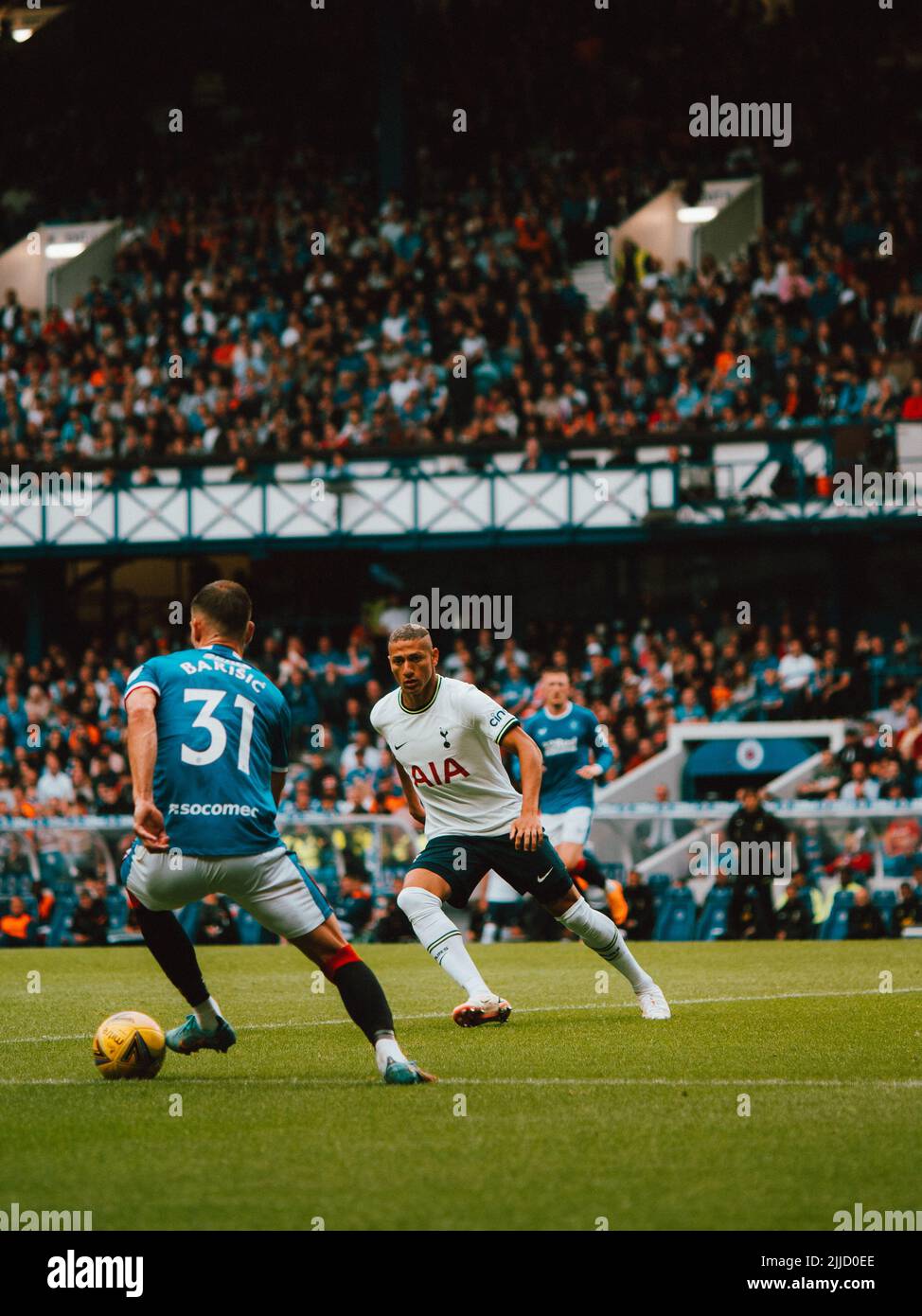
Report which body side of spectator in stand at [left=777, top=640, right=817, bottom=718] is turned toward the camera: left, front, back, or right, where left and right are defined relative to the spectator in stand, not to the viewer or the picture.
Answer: front

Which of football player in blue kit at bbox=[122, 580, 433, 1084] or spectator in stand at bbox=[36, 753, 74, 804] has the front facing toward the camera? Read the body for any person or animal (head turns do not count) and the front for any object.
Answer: the spectator in stand

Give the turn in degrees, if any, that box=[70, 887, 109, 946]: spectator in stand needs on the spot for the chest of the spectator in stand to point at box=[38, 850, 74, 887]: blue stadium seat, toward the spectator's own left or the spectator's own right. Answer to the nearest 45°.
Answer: approximately 135° to the spectator's own right

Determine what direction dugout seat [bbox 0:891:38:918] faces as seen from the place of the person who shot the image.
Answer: facing the viewer

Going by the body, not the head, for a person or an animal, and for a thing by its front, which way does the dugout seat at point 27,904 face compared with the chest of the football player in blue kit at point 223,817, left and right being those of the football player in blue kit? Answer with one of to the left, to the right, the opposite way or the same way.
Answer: the opposite way

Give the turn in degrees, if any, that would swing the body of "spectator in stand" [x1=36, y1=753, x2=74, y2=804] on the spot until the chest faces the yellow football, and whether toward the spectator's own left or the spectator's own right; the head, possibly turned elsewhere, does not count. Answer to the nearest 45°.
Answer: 0° — they already face it

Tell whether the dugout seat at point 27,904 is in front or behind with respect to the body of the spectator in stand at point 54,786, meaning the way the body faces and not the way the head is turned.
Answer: in front

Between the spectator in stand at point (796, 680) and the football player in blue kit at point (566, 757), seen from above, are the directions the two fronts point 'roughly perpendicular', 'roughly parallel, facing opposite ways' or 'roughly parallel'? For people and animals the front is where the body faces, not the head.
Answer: roughly parallel

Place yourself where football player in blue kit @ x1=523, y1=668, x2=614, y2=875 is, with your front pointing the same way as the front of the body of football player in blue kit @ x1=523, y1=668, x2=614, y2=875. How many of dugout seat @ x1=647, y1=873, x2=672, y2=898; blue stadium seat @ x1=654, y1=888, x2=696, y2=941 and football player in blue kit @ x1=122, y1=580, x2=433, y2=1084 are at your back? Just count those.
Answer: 2

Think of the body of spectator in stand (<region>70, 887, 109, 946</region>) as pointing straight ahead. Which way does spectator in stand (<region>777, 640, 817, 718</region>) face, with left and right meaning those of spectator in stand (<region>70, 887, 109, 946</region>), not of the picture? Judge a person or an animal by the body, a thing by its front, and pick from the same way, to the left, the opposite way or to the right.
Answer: the same way

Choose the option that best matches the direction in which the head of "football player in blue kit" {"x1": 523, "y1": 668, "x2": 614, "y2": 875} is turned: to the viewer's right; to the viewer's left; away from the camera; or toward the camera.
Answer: toward the camera

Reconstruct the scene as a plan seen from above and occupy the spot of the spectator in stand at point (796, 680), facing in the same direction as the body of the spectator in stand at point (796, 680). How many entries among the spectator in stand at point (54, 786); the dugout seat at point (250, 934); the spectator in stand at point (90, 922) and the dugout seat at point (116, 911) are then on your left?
0

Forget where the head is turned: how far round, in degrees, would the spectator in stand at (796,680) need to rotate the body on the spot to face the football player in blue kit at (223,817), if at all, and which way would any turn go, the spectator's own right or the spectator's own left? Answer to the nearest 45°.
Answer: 0° — they already face them

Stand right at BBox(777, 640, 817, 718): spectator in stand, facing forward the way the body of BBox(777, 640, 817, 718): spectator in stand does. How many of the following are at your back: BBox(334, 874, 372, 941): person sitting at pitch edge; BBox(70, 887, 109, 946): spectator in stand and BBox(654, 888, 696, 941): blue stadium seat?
0

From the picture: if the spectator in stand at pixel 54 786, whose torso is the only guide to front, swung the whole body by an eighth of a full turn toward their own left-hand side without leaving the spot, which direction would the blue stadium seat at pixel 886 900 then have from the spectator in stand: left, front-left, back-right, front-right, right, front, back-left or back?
front

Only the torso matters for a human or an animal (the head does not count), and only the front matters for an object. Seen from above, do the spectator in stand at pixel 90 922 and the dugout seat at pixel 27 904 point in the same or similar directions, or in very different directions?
same or similar directions

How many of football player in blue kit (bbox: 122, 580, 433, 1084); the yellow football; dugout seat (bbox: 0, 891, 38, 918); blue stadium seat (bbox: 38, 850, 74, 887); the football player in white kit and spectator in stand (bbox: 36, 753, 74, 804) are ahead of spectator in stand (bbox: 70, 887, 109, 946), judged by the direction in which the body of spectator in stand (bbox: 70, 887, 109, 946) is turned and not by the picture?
3

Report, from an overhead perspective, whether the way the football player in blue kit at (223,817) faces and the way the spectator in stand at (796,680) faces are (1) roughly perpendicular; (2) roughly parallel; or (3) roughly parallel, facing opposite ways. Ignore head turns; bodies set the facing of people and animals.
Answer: roughly parallel, facing opposite ways

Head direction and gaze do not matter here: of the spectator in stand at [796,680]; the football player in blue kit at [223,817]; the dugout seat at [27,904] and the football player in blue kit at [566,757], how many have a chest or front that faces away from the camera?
1

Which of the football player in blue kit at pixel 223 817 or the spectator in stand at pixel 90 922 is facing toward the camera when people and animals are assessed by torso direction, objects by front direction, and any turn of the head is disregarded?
the spectator in stand
